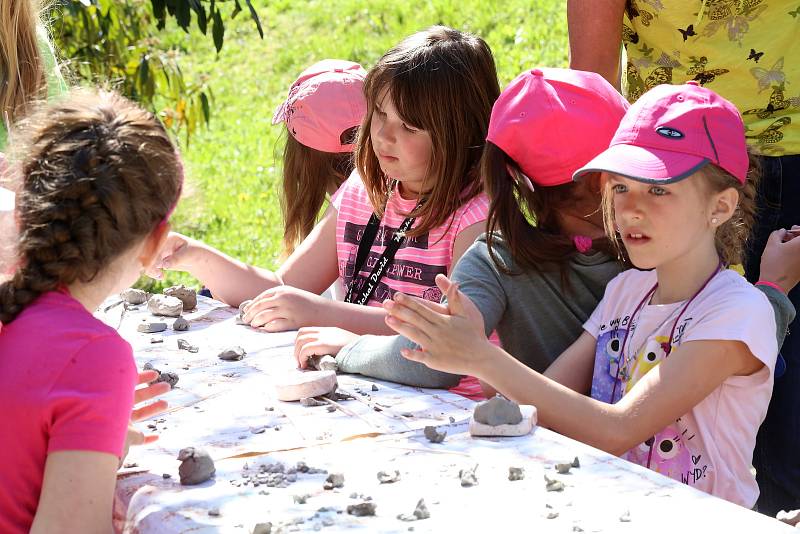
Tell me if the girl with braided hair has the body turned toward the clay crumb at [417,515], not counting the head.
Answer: no

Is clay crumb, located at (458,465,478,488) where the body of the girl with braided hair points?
no

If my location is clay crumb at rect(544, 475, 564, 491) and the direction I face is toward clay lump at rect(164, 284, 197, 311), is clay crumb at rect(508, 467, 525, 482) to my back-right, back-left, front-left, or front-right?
front-left

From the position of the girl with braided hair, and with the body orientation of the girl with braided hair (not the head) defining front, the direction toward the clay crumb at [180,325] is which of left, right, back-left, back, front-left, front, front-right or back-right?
front-left

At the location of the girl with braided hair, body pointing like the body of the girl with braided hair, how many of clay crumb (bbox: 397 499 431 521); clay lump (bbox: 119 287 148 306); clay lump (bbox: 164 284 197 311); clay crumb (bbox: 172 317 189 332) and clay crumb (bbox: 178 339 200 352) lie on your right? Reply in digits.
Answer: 1

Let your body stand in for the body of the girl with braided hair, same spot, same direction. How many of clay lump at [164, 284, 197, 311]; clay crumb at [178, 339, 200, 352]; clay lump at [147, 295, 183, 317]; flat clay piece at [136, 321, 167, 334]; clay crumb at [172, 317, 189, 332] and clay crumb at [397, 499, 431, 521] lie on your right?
1

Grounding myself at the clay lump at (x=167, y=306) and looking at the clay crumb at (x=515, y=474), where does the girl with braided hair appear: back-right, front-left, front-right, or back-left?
front-right

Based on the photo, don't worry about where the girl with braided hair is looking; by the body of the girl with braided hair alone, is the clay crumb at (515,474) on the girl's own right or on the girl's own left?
on the girl's own right

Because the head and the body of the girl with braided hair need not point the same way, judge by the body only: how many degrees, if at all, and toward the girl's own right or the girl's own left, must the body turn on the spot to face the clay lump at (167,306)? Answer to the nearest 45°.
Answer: approximately 45° to the girl's own left

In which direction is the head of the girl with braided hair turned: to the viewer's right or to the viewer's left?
to the viewer's right

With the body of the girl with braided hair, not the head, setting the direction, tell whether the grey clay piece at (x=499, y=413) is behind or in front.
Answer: in front

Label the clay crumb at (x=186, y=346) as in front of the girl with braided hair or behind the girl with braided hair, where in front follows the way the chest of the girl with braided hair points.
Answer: in front

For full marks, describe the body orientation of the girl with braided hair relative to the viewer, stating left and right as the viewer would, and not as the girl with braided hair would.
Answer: facing away from the viewer and to the right of the viewer

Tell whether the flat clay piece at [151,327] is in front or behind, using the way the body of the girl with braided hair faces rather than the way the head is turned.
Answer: in front
